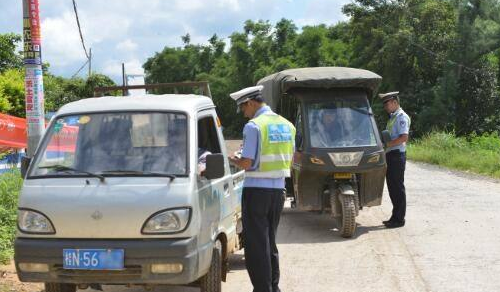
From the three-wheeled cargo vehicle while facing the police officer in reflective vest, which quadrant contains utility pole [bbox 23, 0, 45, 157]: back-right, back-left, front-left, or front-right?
front-right

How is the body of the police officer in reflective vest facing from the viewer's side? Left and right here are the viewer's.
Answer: facing away from the viewer and to the left of the viewer

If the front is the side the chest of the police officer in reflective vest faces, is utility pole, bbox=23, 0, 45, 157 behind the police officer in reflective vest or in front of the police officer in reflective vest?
in front

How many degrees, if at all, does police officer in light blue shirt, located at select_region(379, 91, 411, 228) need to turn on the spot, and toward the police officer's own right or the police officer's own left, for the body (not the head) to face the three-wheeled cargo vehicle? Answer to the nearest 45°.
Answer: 0° — they already face it

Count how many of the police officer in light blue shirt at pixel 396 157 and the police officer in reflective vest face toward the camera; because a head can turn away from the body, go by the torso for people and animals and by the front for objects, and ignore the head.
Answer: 0

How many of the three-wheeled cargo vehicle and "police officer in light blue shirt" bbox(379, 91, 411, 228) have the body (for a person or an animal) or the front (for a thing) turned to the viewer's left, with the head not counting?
1

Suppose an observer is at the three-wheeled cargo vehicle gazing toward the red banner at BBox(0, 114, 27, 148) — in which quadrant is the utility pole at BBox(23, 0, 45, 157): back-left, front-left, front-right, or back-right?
front-left

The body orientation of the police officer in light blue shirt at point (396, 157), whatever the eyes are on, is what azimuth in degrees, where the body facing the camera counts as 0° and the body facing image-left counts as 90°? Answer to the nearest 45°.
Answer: approximately 90°

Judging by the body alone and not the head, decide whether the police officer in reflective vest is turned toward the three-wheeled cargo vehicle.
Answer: no

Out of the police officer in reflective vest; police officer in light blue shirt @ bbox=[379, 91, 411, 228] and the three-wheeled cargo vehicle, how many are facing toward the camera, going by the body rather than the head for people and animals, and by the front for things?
1

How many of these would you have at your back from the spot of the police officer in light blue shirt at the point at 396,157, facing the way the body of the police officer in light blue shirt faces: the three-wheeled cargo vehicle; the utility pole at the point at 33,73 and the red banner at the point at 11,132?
0

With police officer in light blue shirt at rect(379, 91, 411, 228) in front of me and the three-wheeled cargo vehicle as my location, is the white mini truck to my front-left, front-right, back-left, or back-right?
back-right

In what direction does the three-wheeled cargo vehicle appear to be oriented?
toward the camera

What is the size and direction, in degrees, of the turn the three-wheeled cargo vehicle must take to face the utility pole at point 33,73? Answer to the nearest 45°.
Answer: approximately 45° to its right

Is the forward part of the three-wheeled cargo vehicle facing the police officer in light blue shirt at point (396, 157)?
no

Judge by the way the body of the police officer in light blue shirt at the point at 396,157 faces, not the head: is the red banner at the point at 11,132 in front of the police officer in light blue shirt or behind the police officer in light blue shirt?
in front

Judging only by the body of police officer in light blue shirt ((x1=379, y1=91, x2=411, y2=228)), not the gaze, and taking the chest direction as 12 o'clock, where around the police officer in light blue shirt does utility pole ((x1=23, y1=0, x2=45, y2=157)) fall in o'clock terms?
The utility pole is roughly at 11 o'clock from the police officer in light blue shirt.

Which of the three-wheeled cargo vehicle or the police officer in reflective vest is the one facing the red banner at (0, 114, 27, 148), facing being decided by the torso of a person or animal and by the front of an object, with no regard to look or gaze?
the police officer in reflective vest
